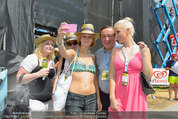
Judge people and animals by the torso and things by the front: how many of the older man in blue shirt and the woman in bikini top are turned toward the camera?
2

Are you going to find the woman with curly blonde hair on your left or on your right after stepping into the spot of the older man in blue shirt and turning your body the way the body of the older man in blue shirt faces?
on your right

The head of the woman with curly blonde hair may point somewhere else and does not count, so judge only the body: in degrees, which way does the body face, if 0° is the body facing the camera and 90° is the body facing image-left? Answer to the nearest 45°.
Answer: approximately 315°

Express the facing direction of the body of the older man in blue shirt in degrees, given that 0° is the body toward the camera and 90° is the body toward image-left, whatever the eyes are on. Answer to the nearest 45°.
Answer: approximately 0°

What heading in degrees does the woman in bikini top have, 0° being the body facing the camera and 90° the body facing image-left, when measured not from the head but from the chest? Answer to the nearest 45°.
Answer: approximately 0°
